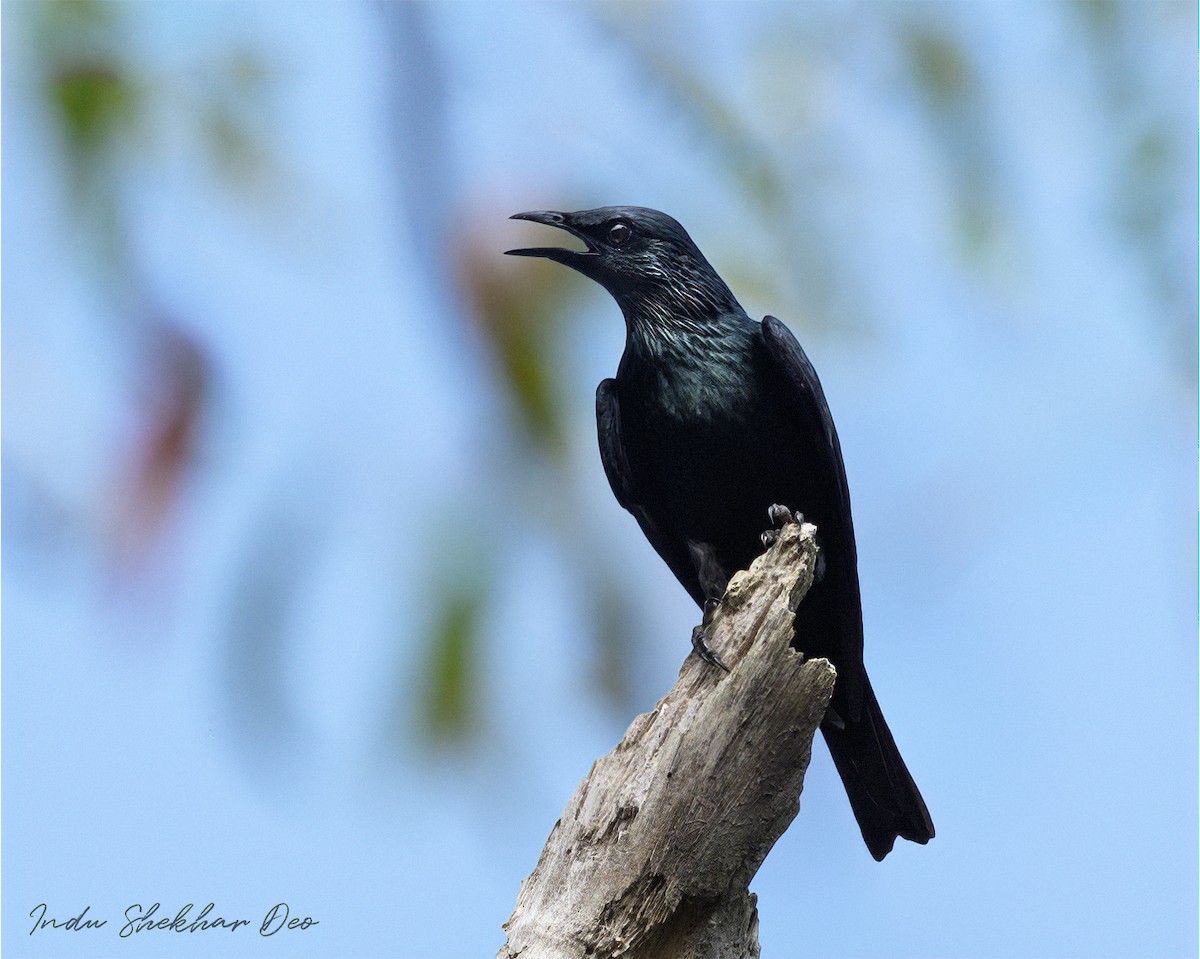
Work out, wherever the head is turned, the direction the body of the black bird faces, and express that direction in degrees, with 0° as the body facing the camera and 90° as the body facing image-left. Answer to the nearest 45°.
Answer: approximately 45°
